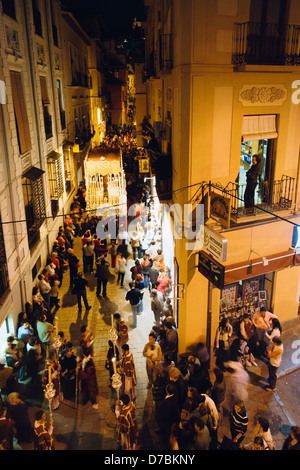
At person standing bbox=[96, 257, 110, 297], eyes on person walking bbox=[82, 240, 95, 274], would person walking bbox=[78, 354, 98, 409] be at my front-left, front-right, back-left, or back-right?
back-left

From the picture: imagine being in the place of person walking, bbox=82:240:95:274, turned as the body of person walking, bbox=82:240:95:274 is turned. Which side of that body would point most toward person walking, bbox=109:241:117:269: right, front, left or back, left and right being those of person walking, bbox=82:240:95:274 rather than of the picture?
right

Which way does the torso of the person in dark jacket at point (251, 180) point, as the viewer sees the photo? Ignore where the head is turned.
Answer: to the viewer's left

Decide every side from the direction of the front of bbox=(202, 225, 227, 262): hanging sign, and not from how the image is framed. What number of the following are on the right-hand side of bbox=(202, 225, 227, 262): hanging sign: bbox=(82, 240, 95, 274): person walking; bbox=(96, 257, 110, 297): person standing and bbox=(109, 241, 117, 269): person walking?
3
